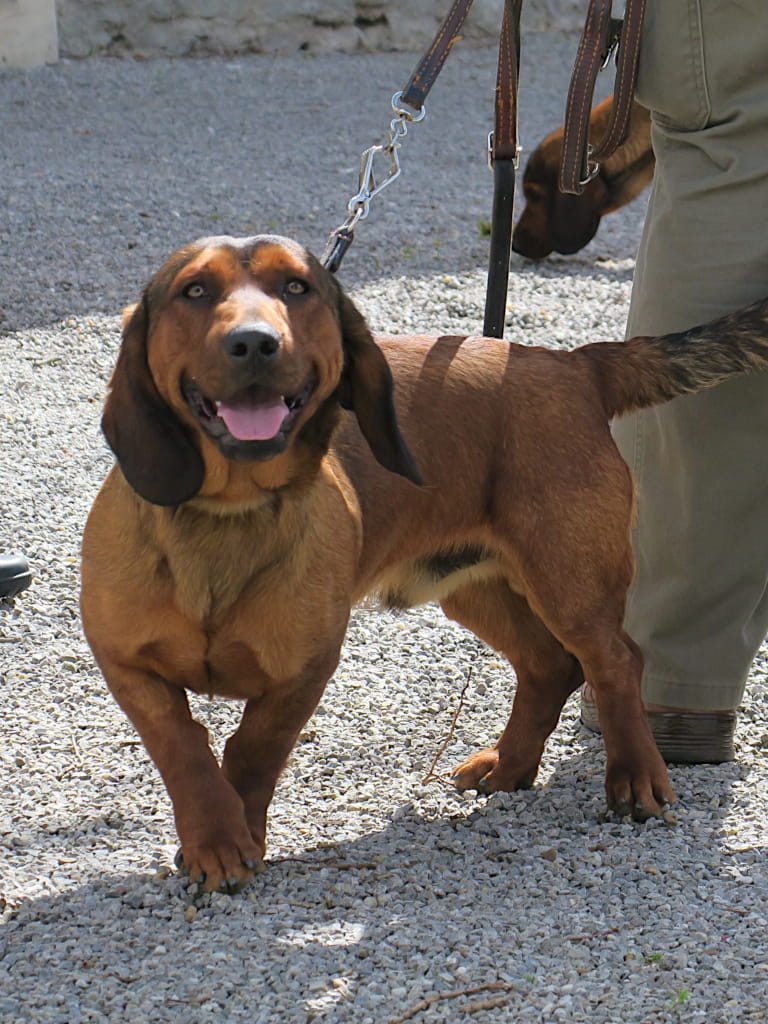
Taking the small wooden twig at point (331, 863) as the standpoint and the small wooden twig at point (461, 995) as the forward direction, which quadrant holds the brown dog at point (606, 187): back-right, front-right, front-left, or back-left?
back-left

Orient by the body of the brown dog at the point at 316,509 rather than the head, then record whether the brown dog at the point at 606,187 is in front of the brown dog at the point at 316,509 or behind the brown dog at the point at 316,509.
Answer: behind

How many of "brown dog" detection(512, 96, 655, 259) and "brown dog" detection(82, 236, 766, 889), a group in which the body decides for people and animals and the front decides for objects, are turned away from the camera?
0

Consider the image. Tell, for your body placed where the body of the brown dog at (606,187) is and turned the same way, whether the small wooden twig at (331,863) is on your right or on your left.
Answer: on your left

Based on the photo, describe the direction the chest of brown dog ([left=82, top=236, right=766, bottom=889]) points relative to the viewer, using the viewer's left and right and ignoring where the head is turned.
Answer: facing the viewer and to the left of the viewer

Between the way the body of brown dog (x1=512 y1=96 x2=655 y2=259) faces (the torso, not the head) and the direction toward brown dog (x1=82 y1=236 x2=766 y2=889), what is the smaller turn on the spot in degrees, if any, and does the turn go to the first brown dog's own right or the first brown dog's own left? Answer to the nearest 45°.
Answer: approximately 90° to the first brown dog's own left

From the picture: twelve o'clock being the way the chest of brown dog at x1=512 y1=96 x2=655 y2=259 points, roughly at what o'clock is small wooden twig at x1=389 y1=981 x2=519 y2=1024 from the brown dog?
The small wooden twig is roughly at 9 o'clock from the brown dog.

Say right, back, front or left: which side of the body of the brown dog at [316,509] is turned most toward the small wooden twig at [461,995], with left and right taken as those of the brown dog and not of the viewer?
left

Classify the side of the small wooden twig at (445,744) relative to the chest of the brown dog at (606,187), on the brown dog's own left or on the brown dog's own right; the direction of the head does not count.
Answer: on the brown dog's own left

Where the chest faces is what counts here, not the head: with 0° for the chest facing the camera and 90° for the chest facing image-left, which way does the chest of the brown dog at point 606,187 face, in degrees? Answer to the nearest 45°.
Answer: approximately 90°

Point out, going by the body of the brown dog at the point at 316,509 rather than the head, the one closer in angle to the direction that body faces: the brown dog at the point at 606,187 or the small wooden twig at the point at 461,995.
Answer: the small wooden twig
